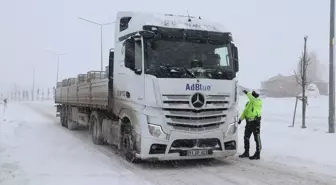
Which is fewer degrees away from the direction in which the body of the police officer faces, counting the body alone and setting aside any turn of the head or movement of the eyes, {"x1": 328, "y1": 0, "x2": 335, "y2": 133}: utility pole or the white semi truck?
the white semi truck

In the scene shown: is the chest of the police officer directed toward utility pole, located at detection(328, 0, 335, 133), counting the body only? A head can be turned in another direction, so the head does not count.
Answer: no

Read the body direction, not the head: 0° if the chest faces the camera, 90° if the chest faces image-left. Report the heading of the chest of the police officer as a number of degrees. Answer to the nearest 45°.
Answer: approximately 90°

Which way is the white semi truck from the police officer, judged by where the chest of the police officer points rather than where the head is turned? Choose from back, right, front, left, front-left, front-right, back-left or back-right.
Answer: front-left
